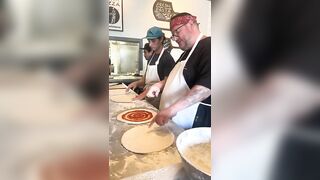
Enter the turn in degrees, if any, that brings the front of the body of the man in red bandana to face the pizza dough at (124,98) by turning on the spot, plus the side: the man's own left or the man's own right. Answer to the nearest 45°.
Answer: approximately 45° to the man's own right

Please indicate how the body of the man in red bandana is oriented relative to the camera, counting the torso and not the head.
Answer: to the viewer's left
